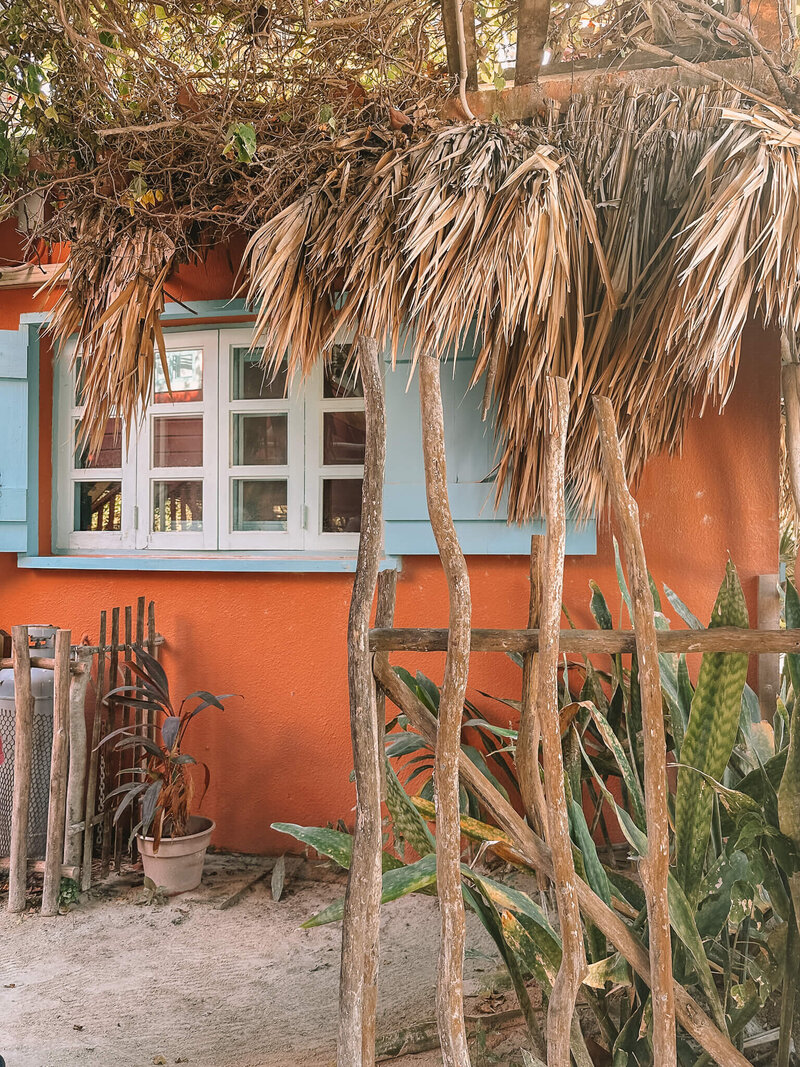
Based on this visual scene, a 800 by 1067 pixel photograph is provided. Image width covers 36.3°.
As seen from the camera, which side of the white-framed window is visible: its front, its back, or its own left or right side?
front

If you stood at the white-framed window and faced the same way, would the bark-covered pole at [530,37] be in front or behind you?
in front
